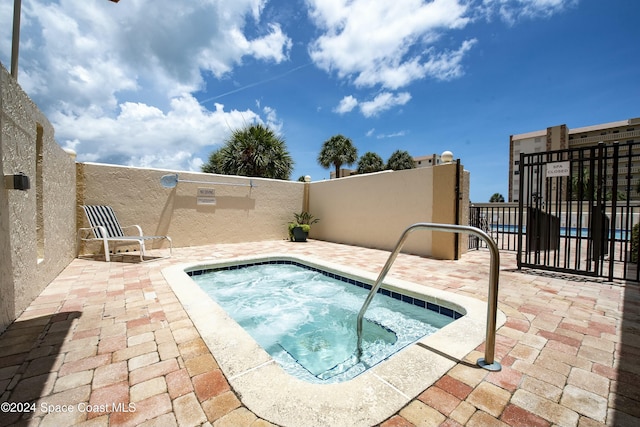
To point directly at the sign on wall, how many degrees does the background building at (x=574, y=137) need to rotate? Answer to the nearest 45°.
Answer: approximately 45° to its left

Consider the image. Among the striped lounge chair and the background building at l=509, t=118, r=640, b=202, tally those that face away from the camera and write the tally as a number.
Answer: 0

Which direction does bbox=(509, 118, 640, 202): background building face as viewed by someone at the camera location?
facing the viewer and to the left of the viewer

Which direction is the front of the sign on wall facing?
toward the camera

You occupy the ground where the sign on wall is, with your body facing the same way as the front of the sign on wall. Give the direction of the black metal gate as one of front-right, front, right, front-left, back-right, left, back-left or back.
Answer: front-left

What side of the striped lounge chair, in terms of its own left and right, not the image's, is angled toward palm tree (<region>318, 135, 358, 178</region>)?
left

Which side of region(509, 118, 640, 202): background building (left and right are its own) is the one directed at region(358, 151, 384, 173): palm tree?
front

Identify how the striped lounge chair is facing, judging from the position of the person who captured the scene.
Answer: facing the viewer and to the right of the viewer

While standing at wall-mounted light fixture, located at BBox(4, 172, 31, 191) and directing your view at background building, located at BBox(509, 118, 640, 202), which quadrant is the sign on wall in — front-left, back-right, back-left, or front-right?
front-left

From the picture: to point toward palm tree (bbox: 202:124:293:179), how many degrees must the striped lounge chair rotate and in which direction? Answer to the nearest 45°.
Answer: approximately 90° to its left

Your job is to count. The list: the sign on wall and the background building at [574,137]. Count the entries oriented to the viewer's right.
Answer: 0

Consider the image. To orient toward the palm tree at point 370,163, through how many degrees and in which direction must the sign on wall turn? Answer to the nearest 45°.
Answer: approximately 135° to its left

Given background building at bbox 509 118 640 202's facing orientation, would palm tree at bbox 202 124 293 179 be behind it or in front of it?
in front

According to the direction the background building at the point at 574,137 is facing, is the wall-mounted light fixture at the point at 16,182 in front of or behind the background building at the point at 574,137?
in front

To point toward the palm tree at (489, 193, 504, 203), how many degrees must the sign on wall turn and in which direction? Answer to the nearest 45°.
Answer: approximately 135° to its left
